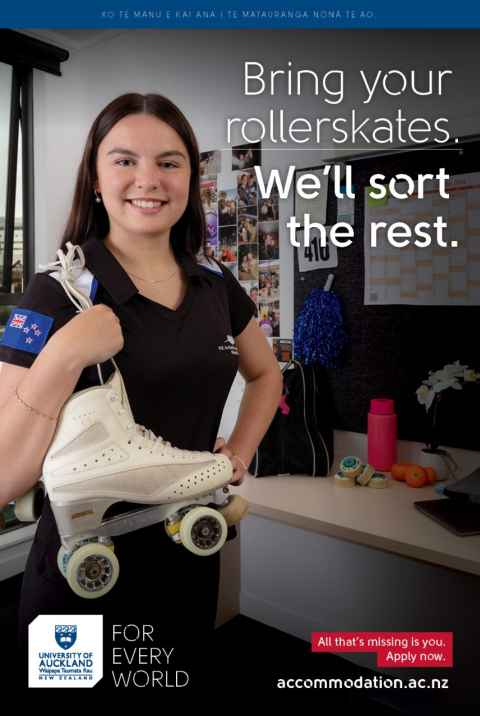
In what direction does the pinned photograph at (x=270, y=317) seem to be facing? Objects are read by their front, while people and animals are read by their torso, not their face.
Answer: toward the camera

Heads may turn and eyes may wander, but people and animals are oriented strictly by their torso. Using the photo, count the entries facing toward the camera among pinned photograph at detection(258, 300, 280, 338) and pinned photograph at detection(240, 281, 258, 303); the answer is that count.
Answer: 2

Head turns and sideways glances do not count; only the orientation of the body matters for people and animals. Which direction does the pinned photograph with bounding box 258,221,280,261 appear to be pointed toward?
toward the camera

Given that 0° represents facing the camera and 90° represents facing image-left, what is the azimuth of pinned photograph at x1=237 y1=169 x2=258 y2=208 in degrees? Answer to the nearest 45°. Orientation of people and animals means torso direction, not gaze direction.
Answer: approximately 0°

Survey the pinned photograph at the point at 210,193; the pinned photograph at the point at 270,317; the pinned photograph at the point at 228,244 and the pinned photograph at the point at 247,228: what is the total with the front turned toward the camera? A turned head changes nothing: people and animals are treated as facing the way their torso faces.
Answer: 4

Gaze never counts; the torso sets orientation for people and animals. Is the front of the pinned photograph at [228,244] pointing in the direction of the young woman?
yes

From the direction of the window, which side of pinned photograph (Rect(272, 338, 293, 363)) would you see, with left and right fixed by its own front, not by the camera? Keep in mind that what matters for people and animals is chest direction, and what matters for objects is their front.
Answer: right

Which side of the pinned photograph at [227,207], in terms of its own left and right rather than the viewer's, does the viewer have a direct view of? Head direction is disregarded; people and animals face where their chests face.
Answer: front

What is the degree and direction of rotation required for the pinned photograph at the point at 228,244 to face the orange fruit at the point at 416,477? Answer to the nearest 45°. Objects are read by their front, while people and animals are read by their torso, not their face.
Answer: approximately 45° to its left

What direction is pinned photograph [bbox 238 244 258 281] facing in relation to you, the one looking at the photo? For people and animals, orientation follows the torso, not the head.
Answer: facing the viewer
